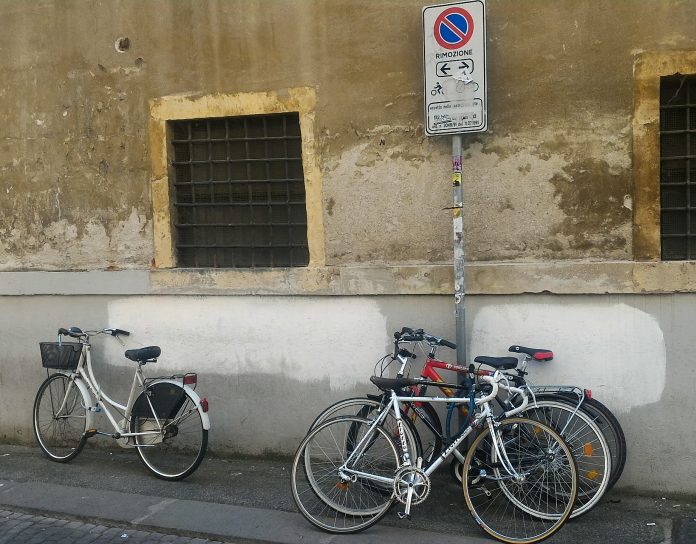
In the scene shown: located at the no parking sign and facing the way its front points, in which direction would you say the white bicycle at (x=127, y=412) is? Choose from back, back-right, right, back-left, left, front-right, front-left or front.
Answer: right

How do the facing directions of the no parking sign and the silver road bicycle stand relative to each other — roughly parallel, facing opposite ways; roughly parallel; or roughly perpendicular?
roughly perpendicular

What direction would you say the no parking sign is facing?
toward the camera

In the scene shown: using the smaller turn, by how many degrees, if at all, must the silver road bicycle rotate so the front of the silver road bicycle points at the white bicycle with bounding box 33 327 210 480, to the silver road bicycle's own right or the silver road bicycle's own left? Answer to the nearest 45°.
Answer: approximately 135° to the silver road bicycle's own left

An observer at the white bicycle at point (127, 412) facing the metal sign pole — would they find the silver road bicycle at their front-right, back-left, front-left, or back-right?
front-right

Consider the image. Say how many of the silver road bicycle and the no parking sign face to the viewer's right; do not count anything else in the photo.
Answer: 1

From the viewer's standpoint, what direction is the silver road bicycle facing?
to the viewer's right
